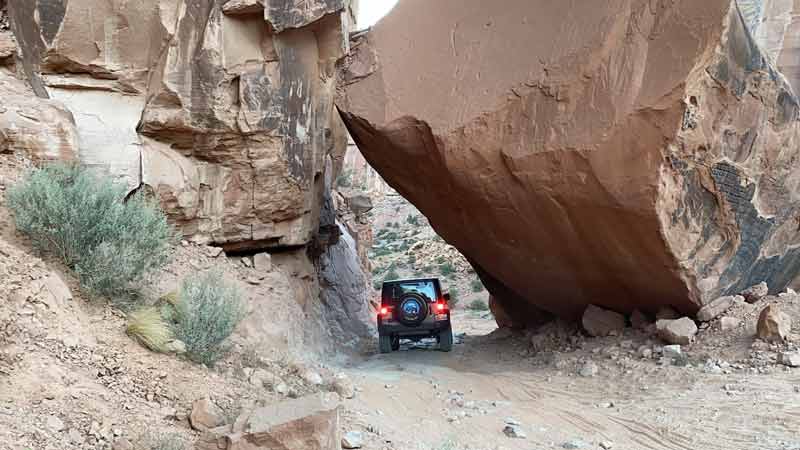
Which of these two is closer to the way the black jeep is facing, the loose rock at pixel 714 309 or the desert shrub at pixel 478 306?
the desert shrub

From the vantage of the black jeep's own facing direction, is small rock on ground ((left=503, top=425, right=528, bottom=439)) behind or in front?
behind

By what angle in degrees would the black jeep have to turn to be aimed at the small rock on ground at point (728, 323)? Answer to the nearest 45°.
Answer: approximately 135° to its right

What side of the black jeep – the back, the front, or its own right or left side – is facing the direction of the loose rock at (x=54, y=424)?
back

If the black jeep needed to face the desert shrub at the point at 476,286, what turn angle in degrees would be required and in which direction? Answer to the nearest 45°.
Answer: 0° — it already faces it

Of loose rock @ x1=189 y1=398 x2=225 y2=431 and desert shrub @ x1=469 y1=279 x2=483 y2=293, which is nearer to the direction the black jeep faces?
the desert shrub

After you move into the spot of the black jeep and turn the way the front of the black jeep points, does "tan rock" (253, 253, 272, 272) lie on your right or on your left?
on your left

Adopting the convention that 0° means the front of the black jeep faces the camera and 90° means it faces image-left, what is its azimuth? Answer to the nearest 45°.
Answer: approximately 180°

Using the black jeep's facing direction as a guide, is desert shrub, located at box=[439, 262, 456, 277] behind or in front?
in front

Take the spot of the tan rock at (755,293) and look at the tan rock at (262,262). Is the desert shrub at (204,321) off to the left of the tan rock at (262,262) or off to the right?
left
